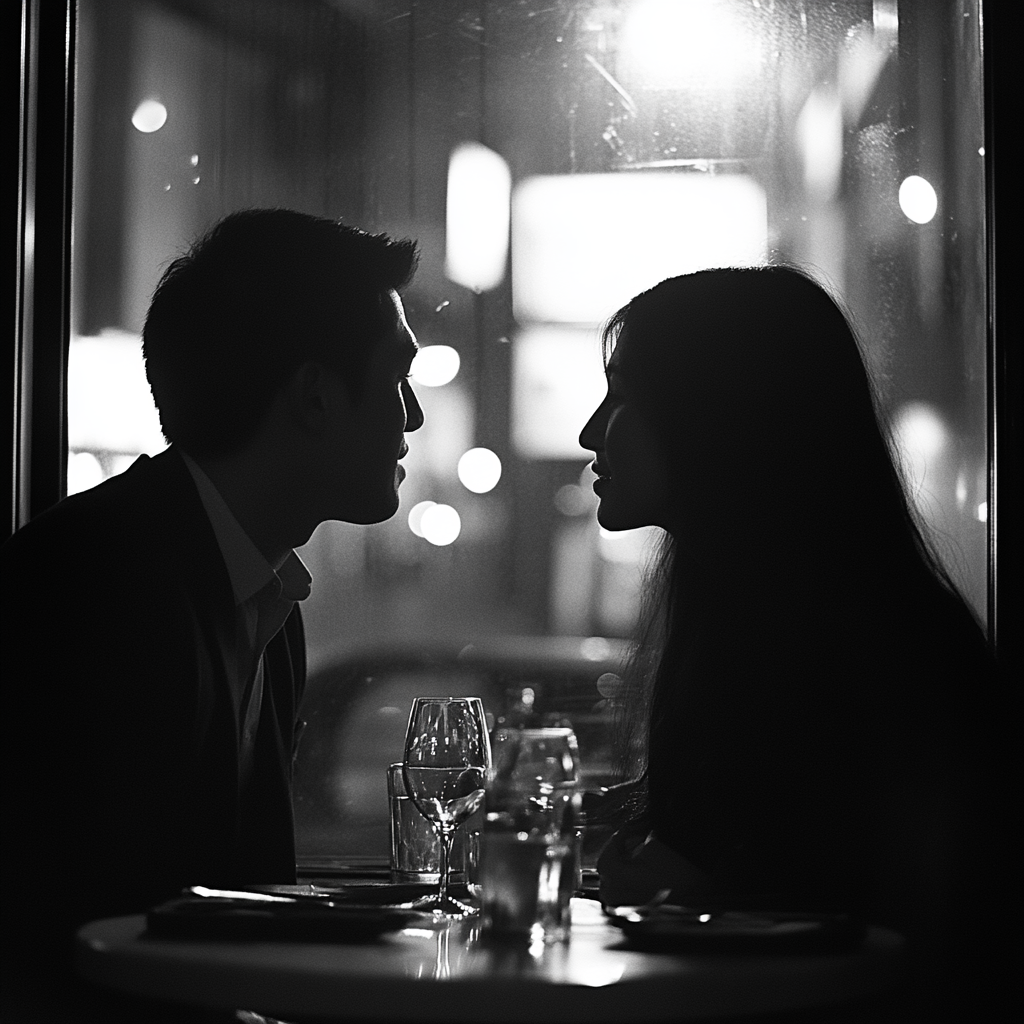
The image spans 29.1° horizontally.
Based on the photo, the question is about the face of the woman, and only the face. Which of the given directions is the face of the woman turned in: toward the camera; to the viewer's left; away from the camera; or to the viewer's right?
to the viewer's left

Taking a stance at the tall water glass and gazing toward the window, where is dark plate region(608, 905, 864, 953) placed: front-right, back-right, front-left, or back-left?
back-right

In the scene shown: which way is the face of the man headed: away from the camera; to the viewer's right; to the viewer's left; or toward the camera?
to the viewer's right

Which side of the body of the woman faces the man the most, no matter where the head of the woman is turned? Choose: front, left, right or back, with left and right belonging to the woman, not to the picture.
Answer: front

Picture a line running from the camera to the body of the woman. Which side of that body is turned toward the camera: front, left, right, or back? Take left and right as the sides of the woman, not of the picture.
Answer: left

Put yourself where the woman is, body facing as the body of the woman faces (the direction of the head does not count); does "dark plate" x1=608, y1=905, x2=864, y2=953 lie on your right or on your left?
on your left
